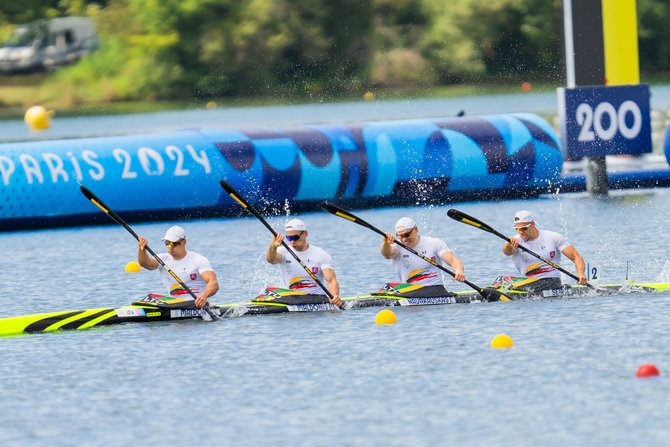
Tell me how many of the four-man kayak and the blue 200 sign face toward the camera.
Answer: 1

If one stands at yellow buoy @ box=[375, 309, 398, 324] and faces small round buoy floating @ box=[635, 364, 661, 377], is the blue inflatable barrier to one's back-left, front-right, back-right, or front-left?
back-left

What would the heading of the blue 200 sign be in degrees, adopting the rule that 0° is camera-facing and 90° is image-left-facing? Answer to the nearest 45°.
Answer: approximately 0°

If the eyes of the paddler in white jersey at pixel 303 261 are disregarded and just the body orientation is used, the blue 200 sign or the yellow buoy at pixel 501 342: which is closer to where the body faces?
the yellow buoy
